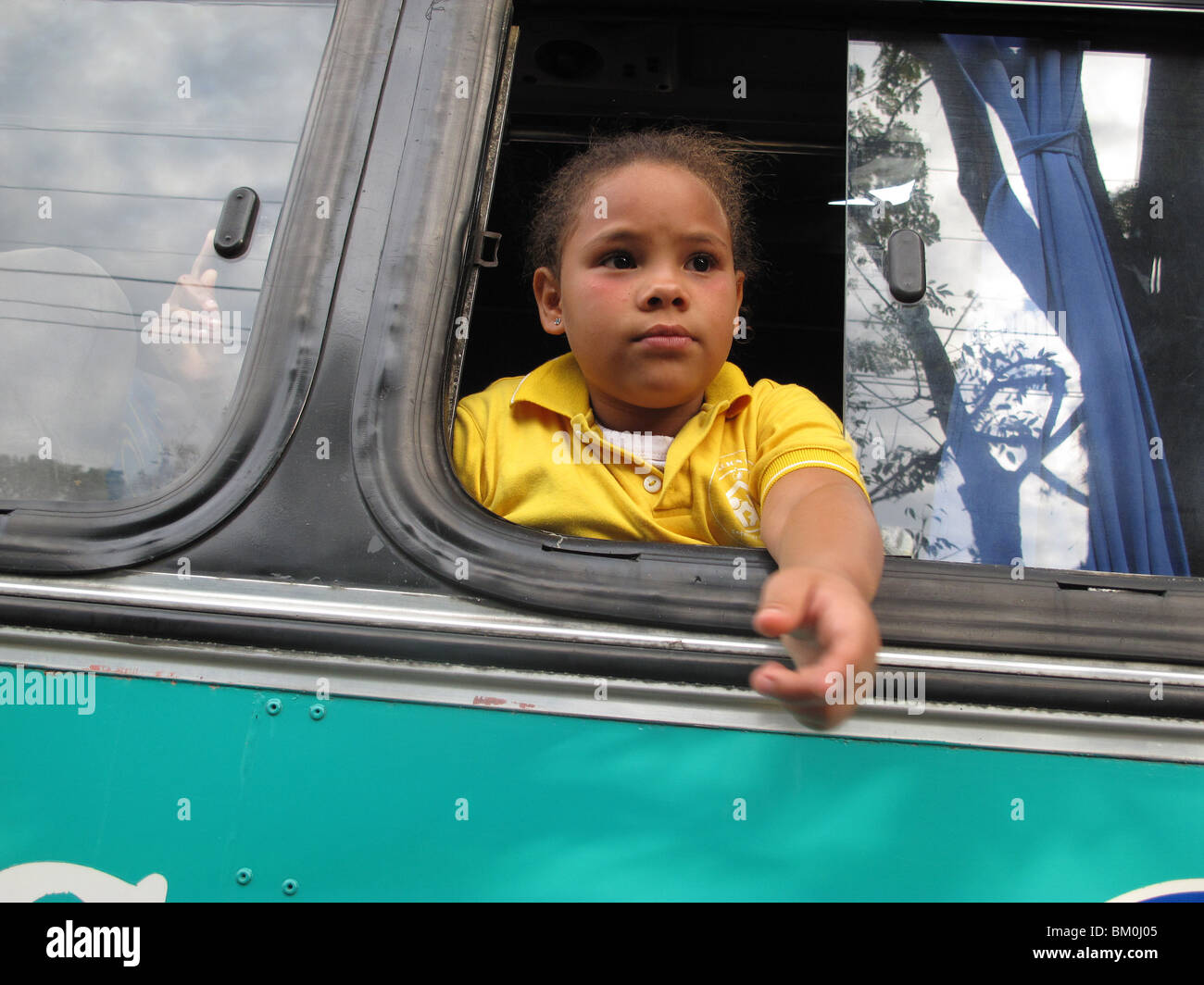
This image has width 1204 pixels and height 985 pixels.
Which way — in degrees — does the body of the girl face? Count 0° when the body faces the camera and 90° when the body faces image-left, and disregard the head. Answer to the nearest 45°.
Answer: approximately 0°
